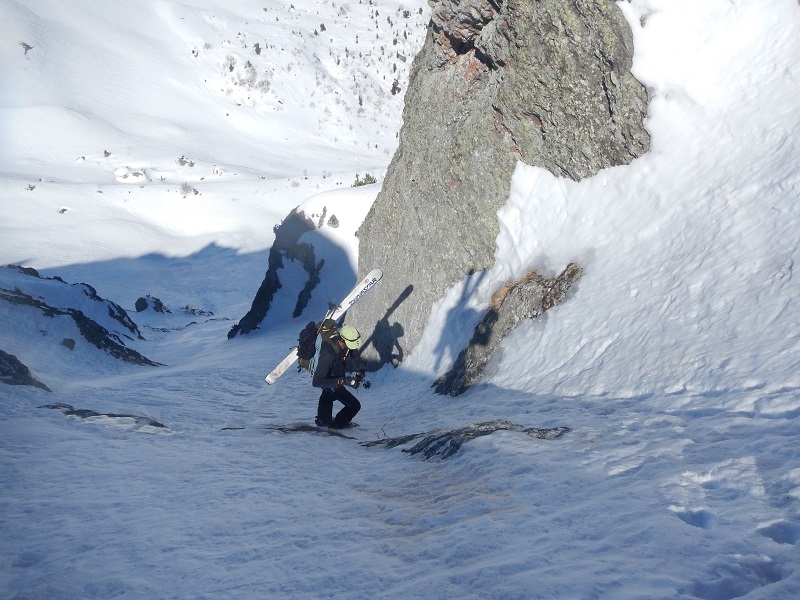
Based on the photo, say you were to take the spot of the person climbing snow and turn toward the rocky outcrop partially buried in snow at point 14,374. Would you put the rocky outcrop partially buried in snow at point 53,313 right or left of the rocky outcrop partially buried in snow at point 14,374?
right

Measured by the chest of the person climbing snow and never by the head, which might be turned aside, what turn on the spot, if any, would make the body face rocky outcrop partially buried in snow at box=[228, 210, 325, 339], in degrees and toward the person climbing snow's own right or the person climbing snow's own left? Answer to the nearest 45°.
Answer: approximately 135° to the person climbing snow's own left

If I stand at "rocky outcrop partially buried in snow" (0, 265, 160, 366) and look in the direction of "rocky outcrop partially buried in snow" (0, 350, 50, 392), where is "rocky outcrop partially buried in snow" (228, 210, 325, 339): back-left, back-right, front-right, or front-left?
back-left

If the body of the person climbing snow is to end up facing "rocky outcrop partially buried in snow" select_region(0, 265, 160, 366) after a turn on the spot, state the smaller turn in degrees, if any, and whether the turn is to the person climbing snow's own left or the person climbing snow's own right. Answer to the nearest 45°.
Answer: approximately 180°

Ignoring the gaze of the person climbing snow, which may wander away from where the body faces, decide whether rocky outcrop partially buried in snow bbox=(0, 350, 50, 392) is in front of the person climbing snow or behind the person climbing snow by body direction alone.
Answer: behind

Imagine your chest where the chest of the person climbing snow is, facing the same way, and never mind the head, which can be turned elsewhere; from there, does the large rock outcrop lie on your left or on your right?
on your left
